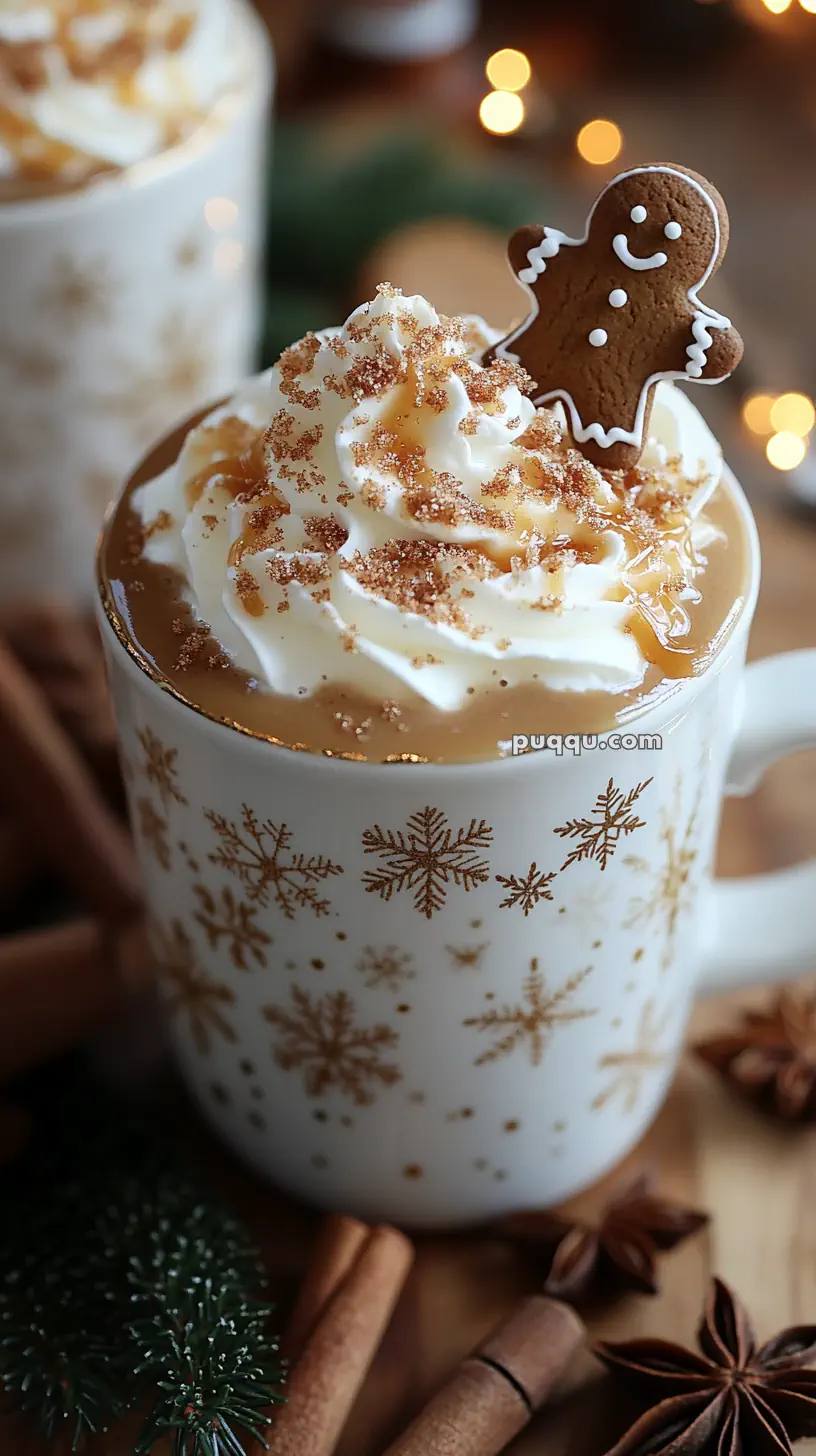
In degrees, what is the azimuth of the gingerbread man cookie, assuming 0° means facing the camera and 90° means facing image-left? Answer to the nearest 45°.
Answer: approximately 0°
